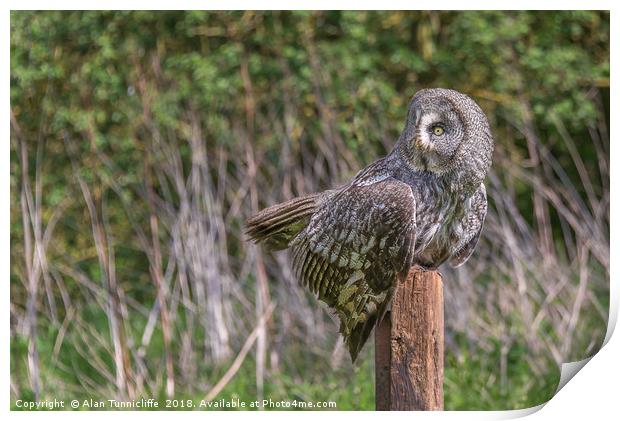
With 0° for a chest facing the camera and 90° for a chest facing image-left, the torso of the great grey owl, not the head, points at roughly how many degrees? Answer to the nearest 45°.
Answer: approximately 315°
